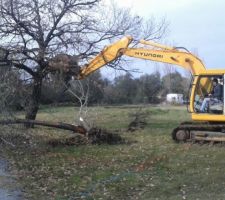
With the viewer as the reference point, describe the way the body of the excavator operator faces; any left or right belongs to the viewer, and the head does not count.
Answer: facing to the left of the viewer

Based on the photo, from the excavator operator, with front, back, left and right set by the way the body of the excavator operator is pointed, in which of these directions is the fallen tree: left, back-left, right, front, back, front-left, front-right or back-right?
front

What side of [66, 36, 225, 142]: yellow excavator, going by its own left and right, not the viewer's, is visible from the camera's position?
left

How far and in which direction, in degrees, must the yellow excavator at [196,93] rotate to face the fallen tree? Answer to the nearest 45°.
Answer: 0° — it already faces it
